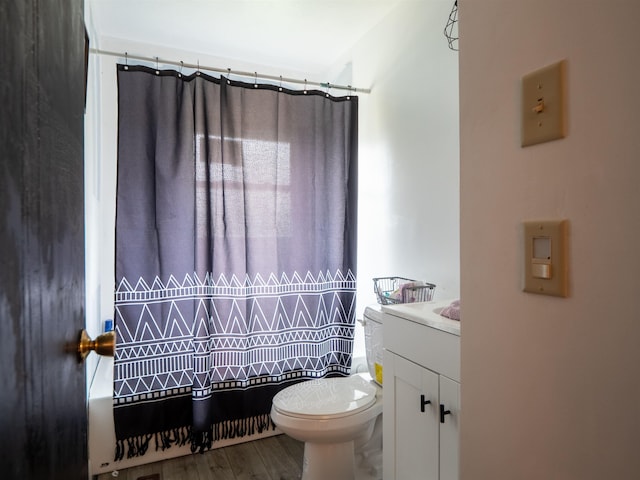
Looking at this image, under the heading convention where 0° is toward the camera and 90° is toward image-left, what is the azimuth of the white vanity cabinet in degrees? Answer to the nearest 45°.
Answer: approximately 45°

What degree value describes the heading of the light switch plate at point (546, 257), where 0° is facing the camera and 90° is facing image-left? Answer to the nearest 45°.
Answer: approximately 45°

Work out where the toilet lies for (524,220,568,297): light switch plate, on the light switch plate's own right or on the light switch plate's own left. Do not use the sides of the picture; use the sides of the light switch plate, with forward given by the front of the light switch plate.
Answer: on the light switch plate's own right
